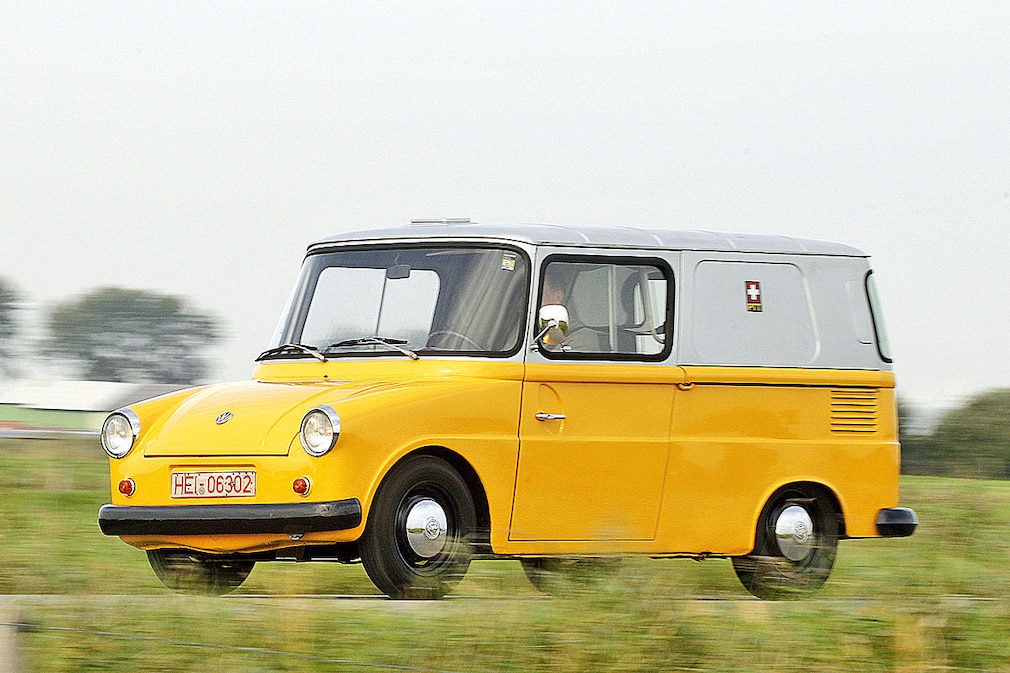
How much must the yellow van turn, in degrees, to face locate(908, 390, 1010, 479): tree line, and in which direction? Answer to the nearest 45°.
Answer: approximately 180°

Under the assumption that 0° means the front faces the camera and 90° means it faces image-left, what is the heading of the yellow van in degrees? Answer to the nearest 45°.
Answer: approximately 45°
